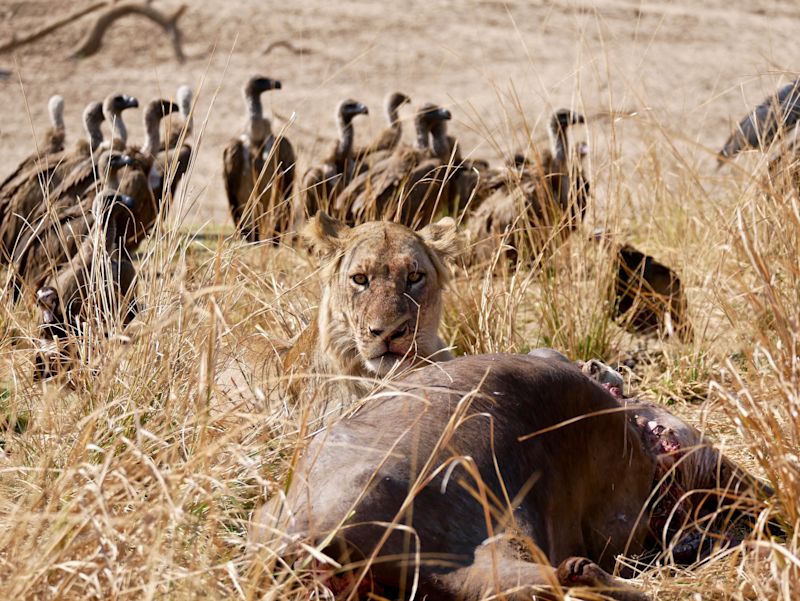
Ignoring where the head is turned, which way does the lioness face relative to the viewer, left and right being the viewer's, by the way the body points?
facing the viewer

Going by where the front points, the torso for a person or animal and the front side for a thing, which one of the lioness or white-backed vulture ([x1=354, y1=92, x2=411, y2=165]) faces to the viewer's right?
the white-backed vulture

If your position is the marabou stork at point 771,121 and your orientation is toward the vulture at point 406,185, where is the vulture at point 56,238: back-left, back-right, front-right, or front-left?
front-left

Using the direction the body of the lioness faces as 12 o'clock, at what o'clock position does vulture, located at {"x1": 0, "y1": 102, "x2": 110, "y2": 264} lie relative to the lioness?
The vulture is roughly at 5 o'clock from the lioness.

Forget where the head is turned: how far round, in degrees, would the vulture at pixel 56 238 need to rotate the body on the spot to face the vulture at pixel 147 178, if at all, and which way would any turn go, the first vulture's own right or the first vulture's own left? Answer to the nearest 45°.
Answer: approximately 90° to the first vulture's own left
